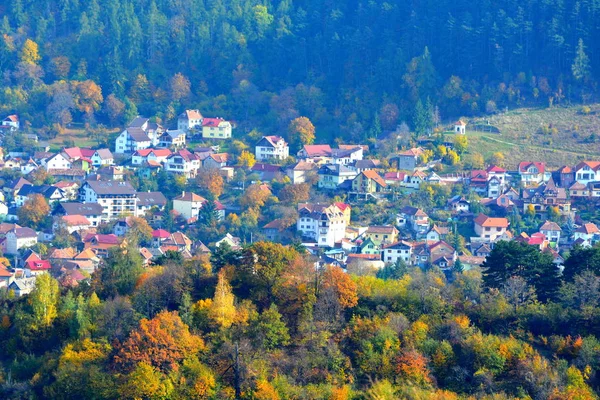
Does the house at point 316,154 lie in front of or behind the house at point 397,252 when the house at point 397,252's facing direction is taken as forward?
behind

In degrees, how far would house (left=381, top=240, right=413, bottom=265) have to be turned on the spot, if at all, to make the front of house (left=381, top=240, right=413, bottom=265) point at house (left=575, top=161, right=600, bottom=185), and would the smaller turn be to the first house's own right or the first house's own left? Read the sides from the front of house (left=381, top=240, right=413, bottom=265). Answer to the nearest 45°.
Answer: approximately 135° to the first house's own left

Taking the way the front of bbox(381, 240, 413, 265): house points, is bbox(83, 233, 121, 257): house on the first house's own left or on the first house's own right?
on the first house's own right

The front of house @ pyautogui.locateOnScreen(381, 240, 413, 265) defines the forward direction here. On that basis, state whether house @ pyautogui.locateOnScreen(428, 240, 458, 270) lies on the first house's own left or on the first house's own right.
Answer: on the first house's own left

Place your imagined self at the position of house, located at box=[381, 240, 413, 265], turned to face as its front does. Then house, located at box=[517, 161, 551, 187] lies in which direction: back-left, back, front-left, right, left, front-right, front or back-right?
back-left

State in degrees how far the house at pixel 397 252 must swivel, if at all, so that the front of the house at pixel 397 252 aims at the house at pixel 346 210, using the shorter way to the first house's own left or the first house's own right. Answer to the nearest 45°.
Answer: approximately 135° to the first house's own right

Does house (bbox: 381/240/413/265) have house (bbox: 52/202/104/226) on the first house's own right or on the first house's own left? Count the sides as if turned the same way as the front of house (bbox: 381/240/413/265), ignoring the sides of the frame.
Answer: on the first house's own right

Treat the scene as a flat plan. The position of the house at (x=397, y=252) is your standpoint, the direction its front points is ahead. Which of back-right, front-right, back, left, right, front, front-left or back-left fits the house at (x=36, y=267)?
right

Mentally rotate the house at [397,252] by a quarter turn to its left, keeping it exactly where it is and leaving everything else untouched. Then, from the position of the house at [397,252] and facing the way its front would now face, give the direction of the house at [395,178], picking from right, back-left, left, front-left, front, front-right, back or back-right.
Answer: left

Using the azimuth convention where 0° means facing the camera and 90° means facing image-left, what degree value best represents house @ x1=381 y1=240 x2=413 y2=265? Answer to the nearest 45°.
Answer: approximately 0°

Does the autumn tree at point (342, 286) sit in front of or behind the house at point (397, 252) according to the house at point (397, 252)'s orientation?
in front

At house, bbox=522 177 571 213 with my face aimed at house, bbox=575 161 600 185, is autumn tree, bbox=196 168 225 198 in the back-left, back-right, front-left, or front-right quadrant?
back-left

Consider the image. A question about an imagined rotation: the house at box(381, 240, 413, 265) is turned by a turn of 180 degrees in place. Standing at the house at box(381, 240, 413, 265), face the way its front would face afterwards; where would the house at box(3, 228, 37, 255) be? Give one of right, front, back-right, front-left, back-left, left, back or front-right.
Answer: left
